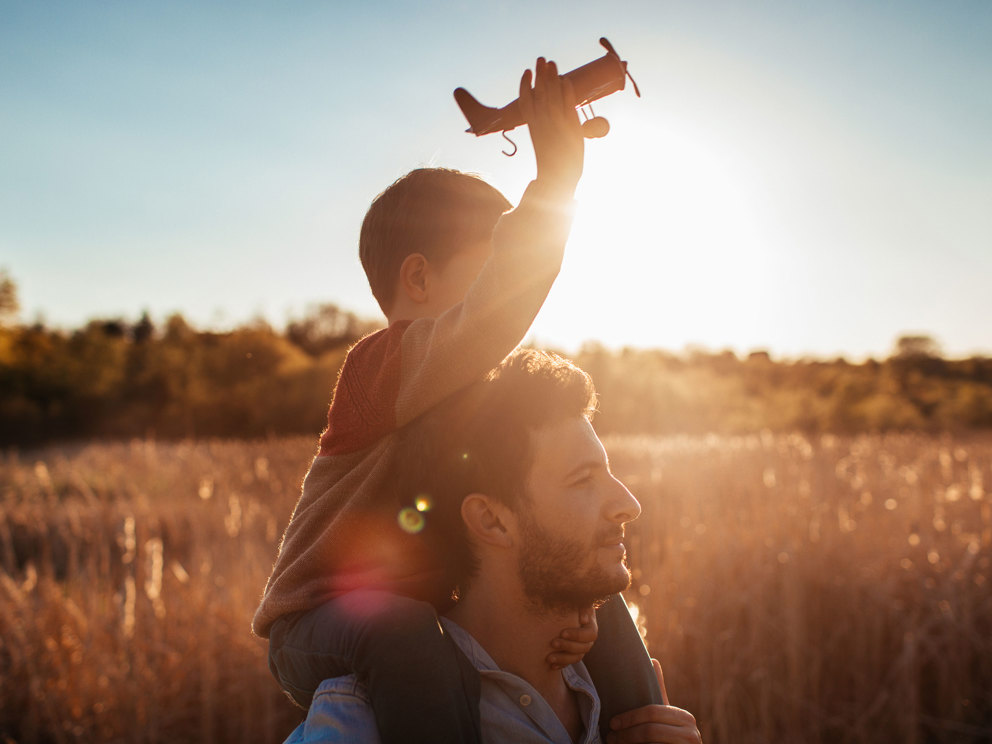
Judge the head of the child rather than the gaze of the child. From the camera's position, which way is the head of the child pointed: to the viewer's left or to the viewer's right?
to the viewer's right

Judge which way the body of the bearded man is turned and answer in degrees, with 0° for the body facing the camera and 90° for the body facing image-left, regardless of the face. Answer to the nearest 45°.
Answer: approximately 270°

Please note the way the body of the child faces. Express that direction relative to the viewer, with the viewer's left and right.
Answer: facing to the right of the viewer
